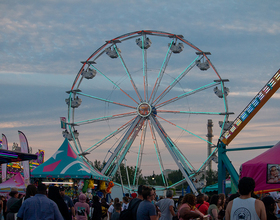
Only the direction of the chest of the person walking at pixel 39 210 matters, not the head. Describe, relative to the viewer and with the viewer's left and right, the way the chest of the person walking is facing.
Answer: facing away from the viewer

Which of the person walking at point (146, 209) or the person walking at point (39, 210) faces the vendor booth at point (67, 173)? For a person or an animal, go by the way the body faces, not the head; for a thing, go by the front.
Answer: the person walking at point (39, 210)

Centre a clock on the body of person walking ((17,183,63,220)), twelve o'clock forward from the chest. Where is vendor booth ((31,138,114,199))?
The vendor booth is roughly at 12 o'clock from the person walking.

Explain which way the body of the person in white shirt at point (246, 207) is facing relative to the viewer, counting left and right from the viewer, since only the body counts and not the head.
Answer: facing away from the viewer

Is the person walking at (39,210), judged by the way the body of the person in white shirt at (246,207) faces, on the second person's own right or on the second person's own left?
on the second person's own left

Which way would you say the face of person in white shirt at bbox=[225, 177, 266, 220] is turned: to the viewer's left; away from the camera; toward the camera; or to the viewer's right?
away from the camera

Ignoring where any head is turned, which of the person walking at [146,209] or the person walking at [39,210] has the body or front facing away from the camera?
the person walking at [39,210]

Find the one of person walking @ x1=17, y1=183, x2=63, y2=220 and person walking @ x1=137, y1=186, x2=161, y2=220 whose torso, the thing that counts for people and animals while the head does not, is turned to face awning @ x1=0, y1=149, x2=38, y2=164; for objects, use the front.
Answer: person walking @ x1=17, y1=183, x2=63, y2=220

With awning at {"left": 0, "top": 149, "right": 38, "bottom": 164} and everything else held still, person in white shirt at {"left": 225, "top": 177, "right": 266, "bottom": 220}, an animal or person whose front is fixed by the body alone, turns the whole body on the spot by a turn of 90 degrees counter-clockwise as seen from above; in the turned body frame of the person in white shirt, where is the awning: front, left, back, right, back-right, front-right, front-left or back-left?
front-right

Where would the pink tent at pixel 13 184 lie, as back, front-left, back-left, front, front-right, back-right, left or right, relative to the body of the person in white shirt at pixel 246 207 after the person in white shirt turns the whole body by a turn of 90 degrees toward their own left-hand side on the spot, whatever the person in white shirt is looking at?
front-right
